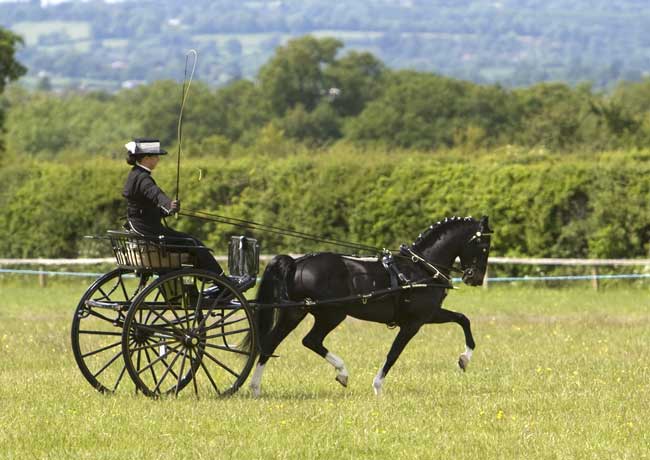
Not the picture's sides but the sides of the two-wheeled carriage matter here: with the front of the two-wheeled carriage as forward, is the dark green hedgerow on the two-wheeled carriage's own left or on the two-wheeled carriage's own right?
on the two-wheeled carriage's own left

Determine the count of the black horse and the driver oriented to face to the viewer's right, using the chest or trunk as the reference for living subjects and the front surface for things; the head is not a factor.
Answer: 2

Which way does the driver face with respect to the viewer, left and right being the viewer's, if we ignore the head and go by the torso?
facing to the right of the viewer

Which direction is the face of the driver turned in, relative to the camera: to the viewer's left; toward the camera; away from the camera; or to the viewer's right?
to the viewer's right

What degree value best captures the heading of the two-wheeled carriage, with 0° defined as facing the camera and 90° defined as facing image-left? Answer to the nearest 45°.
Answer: approximately 270°

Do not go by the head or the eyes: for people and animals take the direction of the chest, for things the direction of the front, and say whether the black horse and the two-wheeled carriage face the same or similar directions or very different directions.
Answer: same or similar directions

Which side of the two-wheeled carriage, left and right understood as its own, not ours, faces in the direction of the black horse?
front

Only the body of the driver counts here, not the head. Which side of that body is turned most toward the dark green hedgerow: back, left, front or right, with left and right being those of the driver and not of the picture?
left

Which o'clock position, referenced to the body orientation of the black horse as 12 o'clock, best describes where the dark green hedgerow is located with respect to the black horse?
The dark green hedgerow is roughly at 9 o'clock from the black horse.

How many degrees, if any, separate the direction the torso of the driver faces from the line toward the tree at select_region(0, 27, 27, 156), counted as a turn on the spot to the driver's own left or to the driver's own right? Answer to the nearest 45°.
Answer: approximately 90° to the driver's own left

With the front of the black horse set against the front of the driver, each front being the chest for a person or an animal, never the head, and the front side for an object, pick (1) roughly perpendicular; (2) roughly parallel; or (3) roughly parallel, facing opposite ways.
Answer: roughly parallel

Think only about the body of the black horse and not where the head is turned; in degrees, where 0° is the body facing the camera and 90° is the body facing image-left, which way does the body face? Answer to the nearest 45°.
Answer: approximately 270°
